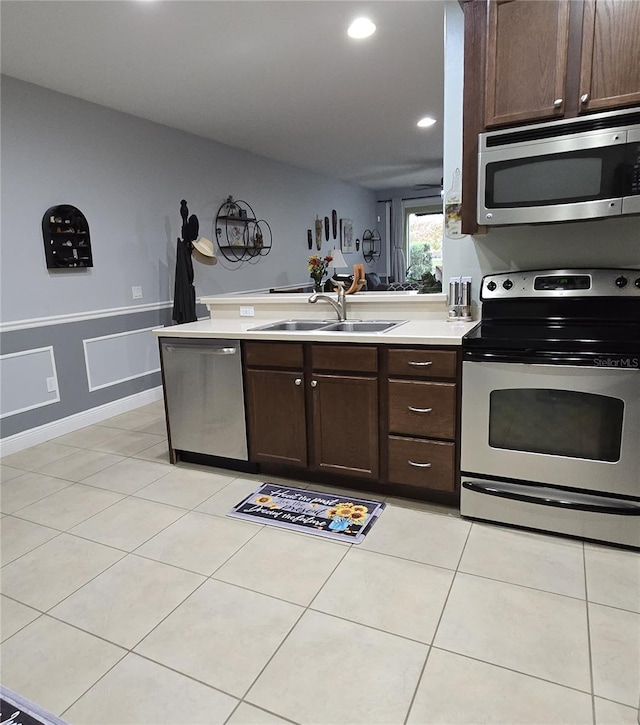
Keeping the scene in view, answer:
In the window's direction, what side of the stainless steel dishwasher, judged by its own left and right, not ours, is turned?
back

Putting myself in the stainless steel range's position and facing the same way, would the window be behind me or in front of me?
behind

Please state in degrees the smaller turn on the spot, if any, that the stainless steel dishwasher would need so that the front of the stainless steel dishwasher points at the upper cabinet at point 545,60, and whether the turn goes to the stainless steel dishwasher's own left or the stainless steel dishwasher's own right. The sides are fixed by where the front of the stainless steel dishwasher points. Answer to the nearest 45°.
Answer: approximately 90° to the stainless steel dishwasher's own left

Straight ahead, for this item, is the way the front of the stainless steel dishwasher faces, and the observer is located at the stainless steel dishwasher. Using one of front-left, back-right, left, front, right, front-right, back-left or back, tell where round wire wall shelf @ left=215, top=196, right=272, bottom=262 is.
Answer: back-right

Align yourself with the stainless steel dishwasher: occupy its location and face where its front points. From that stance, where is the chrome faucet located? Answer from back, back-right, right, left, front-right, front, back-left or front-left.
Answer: back-left

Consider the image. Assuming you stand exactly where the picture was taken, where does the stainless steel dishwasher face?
facing the viewer and to the left of the viewer

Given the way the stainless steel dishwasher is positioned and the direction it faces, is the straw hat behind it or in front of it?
behind

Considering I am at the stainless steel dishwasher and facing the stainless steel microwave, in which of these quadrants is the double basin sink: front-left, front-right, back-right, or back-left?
front-left

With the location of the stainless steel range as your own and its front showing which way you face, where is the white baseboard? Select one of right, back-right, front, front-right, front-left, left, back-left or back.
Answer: right

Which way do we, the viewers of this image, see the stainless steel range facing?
facing the viewer

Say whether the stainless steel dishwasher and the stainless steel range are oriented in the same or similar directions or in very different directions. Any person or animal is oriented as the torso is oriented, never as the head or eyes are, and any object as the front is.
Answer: same or similar directions

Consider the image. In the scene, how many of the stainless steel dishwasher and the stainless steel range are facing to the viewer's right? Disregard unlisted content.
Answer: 0

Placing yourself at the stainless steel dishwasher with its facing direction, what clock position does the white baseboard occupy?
The white baseboard is roughly at 3 o'clock from the stainless steel dishwasher.

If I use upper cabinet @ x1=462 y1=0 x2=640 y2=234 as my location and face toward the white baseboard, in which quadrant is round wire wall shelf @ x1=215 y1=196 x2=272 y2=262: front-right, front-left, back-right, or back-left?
front-right
